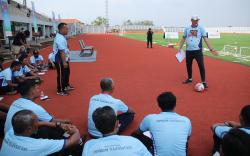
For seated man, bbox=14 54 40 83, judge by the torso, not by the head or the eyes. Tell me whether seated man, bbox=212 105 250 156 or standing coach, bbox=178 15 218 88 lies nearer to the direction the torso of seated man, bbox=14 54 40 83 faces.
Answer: the standing coach

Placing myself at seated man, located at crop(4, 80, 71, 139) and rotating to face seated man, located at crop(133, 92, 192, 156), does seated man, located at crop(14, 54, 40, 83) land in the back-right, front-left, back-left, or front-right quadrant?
back-left

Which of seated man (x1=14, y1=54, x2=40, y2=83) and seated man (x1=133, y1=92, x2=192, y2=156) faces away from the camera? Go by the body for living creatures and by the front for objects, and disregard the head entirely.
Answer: seated man (x1=133, y1=92, x2=192, y2=156)

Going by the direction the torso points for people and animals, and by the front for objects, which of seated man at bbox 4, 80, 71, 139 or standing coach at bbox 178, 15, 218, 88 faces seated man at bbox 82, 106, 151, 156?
the standing coach

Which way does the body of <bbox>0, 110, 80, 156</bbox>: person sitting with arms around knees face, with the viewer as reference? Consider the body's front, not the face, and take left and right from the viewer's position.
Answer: facing away from the viewer and to the right of the viewer

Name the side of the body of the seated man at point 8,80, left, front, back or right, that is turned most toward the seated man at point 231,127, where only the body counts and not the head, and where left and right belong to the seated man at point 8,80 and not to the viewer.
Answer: right

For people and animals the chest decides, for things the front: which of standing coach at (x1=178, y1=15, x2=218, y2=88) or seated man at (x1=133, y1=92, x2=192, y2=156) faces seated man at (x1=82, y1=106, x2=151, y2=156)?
the standing coach

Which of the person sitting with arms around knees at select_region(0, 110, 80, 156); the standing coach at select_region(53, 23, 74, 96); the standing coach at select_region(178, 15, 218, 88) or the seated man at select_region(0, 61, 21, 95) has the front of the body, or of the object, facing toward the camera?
the standing coach at select_region(178, 15, 218, 88)

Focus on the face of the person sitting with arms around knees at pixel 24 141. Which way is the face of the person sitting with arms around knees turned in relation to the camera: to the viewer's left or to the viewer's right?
to the viewer's right

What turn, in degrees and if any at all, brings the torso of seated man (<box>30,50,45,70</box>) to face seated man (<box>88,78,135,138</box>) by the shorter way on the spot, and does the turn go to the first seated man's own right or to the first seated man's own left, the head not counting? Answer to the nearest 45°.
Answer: approximately 45° to the first seated man's own right

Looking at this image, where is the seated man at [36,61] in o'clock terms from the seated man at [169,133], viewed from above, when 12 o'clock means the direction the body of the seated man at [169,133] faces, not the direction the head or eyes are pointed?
the seated man at [36,61] is roughly at 11 o'clock from the seated man at [169,133].

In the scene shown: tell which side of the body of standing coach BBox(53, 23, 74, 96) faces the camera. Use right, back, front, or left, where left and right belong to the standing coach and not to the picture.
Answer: right

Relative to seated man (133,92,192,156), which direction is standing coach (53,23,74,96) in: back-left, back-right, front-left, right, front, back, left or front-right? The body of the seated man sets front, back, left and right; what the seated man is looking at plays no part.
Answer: front-left

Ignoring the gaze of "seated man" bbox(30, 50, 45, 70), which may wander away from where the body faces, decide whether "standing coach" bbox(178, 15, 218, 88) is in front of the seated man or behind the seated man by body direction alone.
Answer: in front

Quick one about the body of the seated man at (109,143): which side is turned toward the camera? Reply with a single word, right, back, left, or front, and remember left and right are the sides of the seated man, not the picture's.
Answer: back

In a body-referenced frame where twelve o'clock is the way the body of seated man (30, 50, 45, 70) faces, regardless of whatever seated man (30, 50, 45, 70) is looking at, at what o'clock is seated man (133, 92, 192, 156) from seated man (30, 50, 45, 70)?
seated man (133, 92, 192, 156) is roughly at 1 o'clock from seated man (30, 50, 45, 70).

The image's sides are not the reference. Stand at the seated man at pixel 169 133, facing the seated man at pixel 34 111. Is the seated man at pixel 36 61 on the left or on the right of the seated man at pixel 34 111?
right

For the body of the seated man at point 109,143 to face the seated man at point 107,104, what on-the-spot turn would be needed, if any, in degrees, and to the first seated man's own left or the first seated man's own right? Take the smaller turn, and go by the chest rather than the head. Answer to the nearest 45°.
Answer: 0° — they already face them
